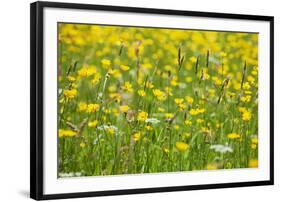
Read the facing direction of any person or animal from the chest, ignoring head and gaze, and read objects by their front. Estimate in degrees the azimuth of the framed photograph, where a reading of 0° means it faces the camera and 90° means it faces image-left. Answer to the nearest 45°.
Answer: approximately 315°
